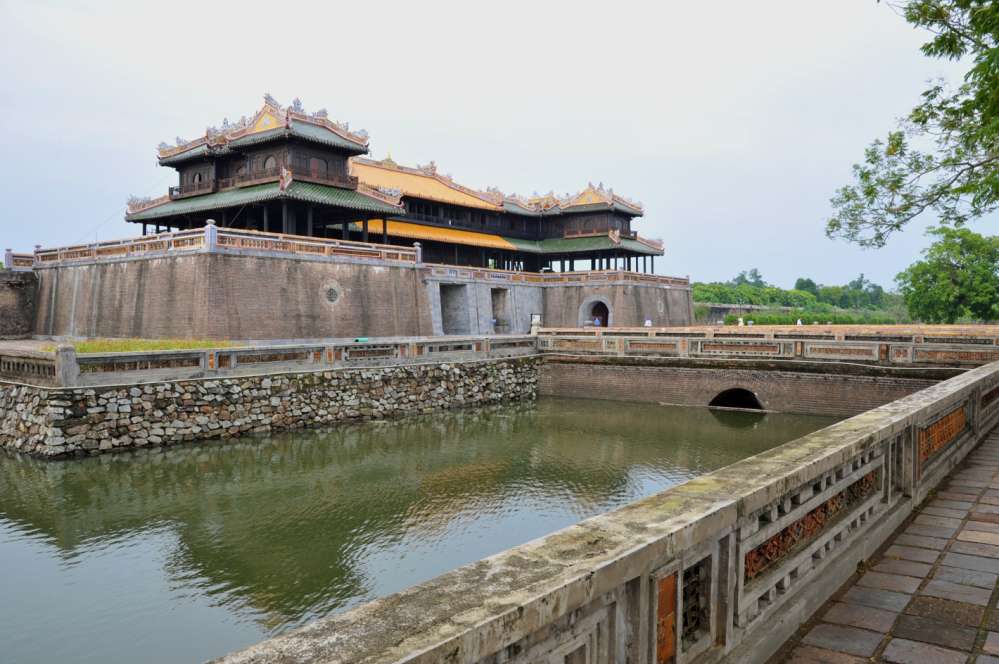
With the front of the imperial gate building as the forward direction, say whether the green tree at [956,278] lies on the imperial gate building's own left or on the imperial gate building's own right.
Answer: on the imperial gate building's own left

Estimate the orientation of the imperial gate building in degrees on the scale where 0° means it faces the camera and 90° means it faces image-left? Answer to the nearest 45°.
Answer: approximately 315°

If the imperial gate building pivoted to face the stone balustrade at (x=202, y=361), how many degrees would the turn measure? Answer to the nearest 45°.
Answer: approximately 45° to its right

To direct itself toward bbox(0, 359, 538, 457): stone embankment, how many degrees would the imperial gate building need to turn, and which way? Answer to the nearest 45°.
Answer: approximately 45° to its right

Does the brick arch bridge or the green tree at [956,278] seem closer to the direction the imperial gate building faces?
the brick arch bridge
